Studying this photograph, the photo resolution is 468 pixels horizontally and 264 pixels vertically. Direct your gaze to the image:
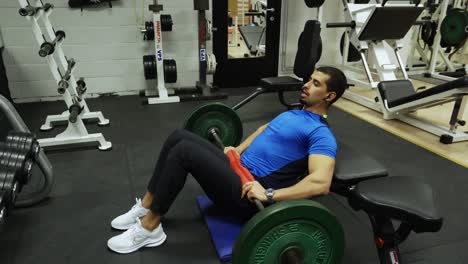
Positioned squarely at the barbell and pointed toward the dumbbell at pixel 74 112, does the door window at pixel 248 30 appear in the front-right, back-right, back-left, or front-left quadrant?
front-right

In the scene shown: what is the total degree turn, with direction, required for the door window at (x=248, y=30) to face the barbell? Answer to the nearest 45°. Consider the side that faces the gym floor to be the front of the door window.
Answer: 0° — it already faces it

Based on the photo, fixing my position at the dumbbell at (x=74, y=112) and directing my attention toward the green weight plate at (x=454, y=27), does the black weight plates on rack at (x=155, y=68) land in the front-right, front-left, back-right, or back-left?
front-left

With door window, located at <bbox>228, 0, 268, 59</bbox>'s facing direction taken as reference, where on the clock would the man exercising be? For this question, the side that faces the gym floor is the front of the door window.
The man exercising is roughly at 12 o'clock from the door window.

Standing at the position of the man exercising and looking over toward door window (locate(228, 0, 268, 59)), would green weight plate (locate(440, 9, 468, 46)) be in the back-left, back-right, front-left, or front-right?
front-right

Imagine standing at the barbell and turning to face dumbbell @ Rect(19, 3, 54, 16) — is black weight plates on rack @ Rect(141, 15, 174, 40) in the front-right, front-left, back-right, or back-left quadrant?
front-right

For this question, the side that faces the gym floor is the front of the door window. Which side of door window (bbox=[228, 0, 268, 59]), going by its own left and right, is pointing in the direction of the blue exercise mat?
front

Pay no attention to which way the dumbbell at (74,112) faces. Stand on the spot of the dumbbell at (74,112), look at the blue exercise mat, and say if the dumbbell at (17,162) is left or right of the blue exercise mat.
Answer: right
